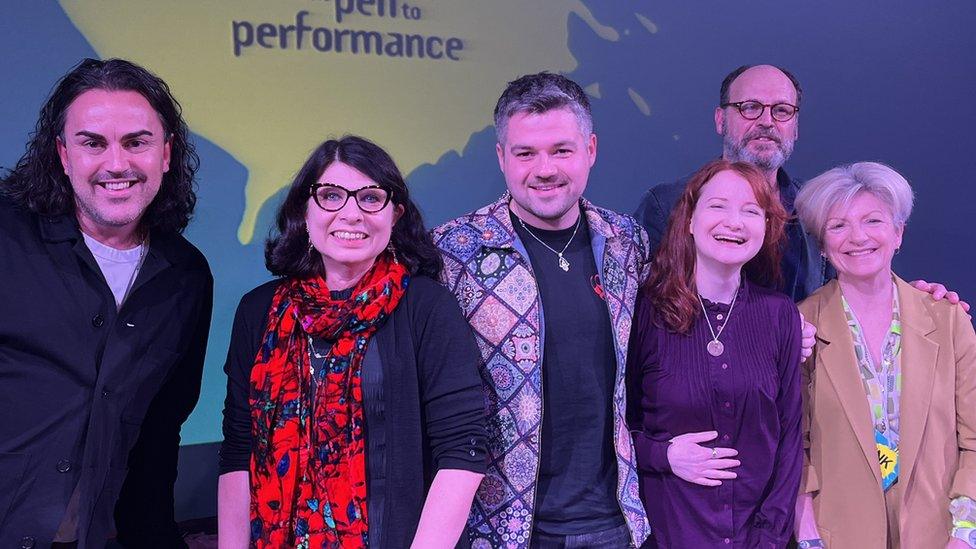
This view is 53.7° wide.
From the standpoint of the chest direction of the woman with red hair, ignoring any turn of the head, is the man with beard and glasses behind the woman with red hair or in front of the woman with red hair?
behind

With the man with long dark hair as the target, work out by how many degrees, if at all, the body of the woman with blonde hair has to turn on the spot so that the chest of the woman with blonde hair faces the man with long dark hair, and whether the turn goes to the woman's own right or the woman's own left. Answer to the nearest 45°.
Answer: approximately 45° to the woman's own right

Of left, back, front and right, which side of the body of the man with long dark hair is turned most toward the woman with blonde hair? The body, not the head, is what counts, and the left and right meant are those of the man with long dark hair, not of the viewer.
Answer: left

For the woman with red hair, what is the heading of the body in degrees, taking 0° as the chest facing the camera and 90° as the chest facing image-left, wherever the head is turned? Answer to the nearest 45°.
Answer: approximately 0°

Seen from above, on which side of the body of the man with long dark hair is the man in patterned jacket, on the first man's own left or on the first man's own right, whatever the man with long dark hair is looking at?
on the first man's own left

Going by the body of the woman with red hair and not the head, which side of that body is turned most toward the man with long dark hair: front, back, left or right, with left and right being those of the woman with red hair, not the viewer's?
right
